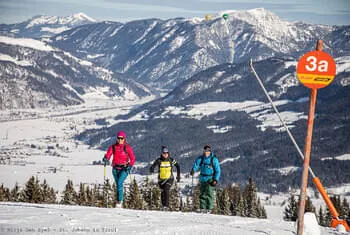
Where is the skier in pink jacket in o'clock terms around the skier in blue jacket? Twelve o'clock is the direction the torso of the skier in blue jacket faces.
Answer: The skier in pink jacket is roughly at 3 o'clock from the skier in blue jacket.

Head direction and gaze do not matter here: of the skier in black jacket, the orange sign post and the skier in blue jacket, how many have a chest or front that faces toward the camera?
3

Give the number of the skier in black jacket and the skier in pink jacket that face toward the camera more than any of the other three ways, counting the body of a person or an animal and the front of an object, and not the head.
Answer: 2

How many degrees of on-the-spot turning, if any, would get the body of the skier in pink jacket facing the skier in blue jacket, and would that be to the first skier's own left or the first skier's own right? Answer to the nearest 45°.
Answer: approximately 90° to the first skier's own left

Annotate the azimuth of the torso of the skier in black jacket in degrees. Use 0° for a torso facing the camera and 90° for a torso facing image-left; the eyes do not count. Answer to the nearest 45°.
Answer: approximately 0°

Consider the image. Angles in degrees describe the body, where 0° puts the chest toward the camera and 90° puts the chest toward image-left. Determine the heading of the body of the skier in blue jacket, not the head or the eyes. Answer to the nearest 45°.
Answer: approximately 0°

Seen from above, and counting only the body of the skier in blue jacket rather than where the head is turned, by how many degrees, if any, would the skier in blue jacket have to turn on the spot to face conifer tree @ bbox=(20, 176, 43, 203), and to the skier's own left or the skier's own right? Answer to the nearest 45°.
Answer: approximately 135° to the skier's own right

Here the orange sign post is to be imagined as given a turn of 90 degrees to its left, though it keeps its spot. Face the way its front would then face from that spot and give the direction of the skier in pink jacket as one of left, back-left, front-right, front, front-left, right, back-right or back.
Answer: back-left

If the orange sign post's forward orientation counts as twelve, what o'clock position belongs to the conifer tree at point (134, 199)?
The conifer tree is roughly at 5 o'clock from the orange sign post.

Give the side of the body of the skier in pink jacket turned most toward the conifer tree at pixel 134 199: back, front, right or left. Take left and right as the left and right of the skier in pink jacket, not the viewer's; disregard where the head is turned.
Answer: back
